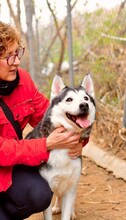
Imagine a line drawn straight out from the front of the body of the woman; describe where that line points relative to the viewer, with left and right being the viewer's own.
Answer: facing the viewer and to the right of the viewer

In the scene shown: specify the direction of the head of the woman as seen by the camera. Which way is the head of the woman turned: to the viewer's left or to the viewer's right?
to the viewer's right

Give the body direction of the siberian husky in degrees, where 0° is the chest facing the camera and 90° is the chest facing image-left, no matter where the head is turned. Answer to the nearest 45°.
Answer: approximately 315°
